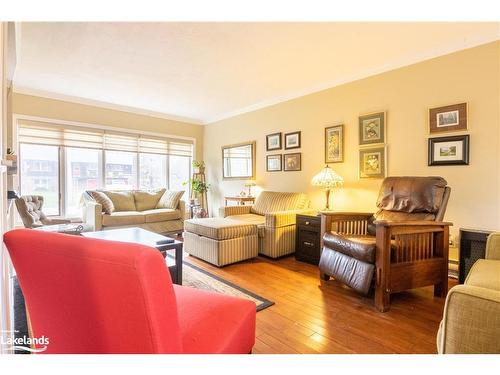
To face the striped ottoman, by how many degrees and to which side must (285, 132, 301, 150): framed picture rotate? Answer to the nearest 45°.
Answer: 0° — it already faces it

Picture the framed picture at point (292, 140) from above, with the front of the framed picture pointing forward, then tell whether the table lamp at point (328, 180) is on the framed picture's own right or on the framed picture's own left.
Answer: on the framed picture's own left

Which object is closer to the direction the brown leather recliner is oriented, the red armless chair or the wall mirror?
the red armless chair

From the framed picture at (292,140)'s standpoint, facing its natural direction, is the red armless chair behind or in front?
in front

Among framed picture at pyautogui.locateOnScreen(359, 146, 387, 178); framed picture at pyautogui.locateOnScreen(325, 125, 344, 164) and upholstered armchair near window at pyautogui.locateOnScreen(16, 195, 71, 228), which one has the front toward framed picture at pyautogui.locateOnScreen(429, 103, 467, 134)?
the upholstered armchair near window

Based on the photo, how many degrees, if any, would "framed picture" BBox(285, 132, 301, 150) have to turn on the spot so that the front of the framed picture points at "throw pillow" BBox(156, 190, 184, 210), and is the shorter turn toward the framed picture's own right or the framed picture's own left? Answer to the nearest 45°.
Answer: approximately 45° to the framed picture's own right

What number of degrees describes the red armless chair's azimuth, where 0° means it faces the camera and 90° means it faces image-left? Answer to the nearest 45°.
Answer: approximately 225°

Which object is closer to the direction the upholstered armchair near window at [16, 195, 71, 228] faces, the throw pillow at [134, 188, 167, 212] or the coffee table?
the coffee table

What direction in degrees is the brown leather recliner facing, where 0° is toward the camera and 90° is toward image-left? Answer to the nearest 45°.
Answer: approximately 45°

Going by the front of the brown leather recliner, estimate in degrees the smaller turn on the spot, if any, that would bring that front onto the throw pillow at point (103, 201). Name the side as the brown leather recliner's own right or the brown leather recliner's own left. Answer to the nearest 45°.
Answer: approximately 45° to the brown leather recliner's own right

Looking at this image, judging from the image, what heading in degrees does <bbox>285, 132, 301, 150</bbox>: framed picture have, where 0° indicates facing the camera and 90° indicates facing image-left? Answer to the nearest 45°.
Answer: approximately 45°

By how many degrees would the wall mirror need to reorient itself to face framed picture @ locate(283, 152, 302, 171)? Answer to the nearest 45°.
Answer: approximately 90° to its left
